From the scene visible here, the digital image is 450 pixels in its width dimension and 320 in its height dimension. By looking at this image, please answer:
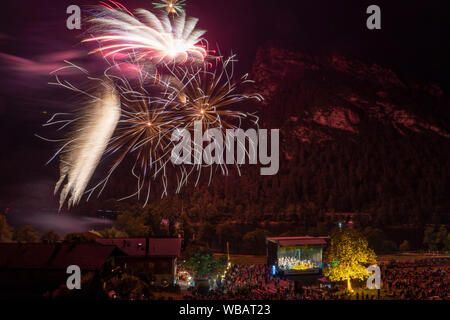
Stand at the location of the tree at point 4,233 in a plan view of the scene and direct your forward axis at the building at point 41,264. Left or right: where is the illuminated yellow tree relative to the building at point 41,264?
left

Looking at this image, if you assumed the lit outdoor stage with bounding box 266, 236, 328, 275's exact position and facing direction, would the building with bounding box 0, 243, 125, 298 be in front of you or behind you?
in front

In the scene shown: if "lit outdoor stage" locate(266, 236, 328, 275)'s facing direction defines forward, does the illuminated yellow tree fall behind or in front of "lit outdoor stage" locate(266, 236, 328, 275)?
in front

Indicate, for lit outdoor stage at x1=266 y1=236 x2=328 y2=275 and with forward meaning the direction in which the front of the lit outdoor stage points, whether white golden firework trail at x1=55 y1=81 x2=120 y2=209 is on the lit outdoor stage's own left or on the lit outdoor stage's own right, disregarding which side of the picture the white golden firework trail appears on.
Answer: on the lit outdoor stage's own right

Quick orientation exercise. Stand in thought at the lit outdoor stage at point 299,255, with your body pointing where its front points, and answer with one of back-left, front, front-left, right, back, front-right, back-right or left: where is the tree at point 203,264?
front-right

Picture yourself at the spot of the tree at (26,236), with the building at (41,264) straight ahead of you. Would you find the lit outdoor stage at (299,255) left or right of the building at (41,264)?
left

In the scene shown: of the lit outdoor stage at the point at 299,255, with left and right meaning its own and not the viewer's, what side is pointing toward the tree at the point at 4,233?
right

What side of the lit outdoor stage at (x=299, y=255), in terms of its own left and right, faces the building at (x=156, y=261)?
right

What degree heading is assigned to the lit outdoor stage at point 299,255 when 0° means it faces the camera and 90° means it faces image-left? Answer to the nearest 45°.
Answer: approximately 0°
